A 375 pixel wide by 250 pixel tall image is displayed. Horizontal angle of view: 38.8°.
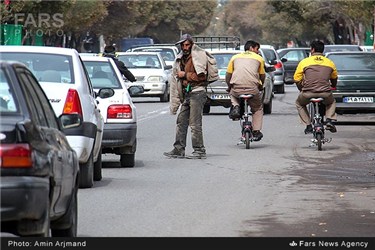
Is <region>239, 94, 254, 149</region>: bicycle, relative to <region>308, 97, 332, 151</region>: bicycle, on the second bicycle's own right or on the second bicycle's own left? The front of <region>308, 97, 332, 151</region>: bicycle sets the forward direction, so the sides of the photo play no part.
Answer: on the second bicycle's own left

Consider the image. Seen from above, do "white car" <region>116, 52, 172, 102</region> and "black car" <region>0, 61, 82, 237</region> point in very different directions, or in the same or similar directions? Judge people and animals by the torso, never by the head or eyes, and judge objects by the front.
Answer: very different directions

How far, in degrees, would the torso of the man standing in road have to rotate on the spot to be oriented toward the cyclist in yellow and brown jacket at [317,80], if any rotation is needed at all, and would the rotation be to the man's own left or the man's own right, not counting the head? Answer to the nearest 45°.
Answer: approximately 180°

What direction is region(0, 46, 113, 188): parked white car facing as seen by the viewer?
away from the camera

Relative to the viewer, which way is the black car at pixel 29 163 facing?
away from the camera

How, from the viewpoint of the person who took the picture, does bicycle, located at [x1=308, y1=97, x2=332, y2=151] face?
facing away from the viewer

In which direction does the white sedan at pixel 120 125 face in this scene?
away from the camera

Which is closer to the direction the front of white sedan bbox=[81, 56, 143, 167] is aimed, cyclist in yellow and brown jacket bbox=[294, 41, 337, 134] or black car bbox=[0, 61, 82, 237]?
the cyclist in yellow and brown jacket

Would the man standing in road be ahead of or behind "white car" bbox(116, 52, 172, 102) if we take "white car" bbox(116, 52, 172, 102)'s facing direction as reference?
ahead

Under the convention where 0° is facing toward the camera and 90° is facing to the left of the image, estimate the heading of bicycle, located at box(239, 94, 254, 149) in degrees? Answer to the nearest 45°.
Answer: approximately 180°

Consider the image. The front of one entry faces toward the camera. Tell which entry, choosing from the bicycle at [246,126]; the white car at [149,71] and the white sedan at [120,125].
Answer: the white car
